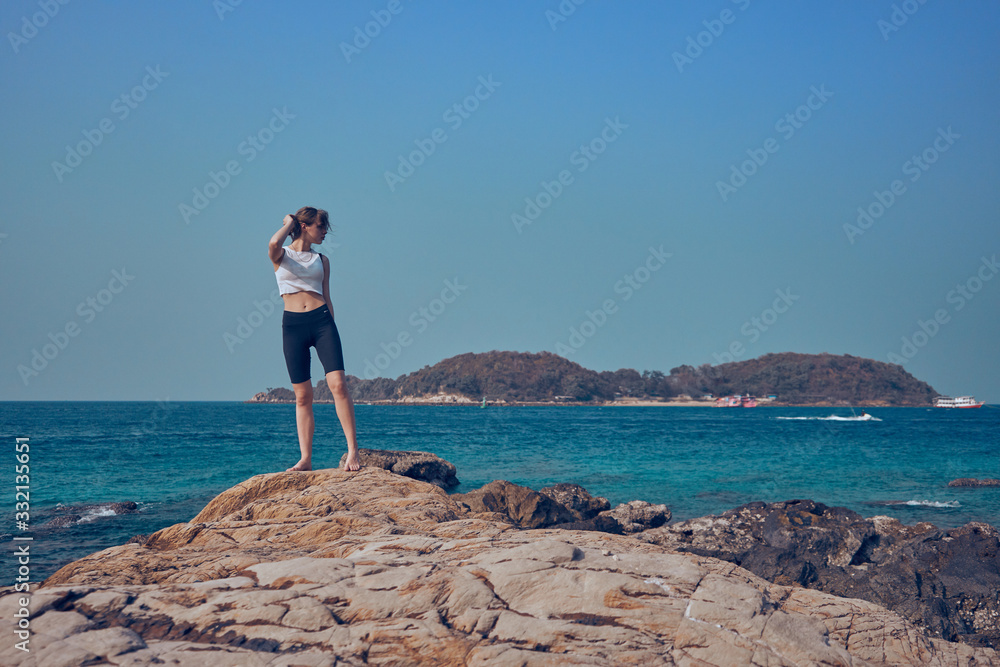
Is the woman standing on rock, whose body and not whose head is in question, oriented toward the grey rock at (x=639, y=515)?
no

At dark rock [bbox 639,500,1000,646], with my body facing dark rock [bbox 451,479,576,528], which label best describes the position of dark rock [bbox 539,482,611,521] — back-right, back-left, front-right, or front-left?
front-right

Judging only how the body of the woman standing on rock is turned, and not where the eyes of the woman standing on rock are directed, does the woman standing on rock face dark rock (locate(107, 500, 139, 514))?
no

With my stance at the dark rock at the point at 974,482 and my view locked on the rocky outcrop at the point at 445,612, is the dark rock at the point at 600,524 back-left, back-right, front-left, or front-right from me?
front-right

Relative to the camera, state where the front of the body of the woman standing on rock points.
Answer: toward the camera

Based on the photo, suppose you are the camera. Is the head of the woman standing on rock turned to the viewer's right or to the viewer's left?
to the viewer's right

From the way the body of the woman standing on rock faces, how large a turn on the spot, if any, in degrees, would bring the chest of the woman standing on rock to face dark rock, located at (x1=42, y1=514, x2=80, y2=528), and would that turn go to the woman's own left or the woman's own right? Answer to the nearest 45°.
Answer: approximately 135° to the woman's own right

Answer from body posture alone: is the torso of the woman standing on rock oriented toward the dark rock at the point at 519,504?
no

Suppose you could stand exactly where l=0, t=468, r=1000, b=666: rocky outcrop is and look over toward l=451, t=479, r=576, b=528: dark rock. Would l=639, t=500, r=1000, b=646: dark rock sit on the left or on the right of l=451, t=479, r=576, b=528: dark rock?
right

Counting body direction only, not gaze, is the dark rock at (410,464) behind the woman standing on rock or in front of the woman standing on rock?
behind
